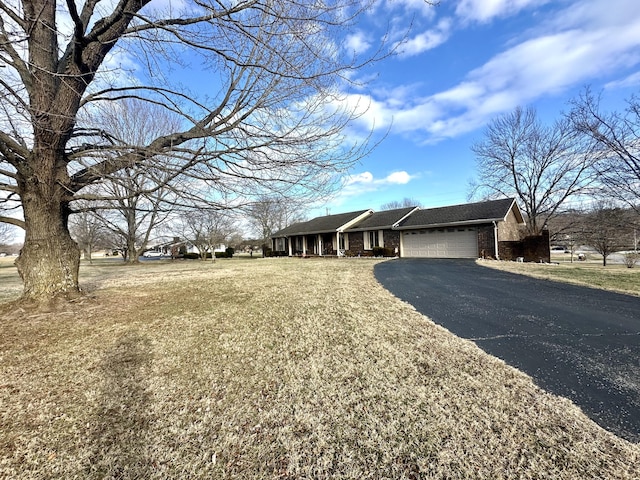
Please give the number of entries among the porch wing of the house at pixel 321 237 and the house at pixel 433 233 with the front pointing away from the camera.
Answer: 0

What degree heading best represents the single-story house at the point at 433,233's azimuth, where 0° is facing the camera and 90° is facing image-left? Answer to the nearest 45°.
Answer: approximately 45°
